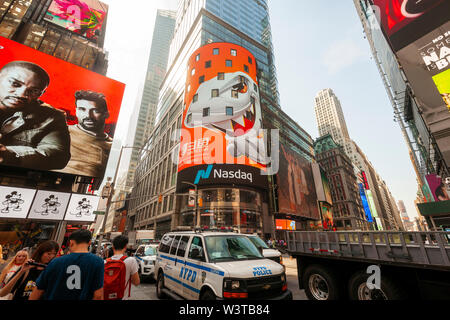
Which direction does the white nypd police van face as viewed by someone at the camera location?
facing the viewer and to the right of the viewer

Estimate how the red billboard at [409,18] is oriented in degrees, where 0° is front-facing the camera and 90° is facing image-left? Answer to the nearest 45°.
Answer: approximately 45°

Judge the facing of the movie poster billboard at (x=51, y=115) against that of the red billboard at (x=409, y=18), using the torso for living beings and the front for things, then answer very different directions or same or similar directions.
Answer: very different directions

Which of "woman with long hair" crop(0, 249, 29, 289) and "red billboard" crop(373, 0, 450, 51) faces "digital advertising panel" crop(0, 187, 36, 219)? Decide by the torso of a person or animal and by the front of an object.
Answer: the red billboard

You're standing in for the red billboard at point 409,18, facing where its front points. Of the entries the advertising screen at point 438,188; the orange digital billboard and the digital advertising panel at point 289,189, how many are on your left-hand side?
0

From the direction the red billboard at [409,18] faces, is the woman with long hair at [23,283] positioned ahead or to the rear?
ahead

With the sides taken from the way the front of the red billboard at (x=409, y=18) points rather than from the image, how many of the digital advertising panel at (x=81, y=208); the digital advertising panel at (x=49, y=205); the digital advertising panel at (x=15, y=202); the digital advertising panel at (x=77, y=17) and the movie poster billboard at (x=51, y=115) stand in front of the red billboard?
5

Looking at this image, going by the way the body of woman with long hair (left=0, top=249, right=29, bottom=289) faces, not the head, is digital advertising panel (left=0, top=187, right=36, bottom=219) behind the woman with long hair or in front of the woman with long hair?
behind

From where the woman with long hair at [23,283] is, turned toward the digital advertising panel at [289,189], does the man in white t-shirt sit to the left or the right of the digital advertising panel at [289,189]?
right

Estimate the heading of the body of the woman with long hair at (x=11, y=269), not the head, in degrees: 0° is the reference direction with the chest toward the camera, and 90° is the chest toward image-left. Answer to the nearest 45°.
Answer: approximately 0°

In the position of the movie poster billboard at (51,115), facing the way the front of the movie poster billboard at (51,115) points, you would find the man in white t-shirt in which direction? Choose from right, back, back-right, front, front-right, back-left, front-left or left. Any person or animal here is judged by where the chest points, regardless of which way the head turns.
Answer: front-right

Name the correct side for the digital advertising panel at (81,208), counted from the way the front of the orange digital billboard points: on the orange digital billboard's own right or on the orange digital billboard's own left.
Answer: on the orange digital billboard's own right

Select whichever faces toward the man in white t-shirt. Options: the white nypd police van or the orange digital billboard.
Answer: the orange digital billboard

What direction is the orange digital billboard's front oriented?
toward the camera

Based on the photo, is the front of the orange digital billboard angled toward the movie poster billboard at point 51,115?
no
